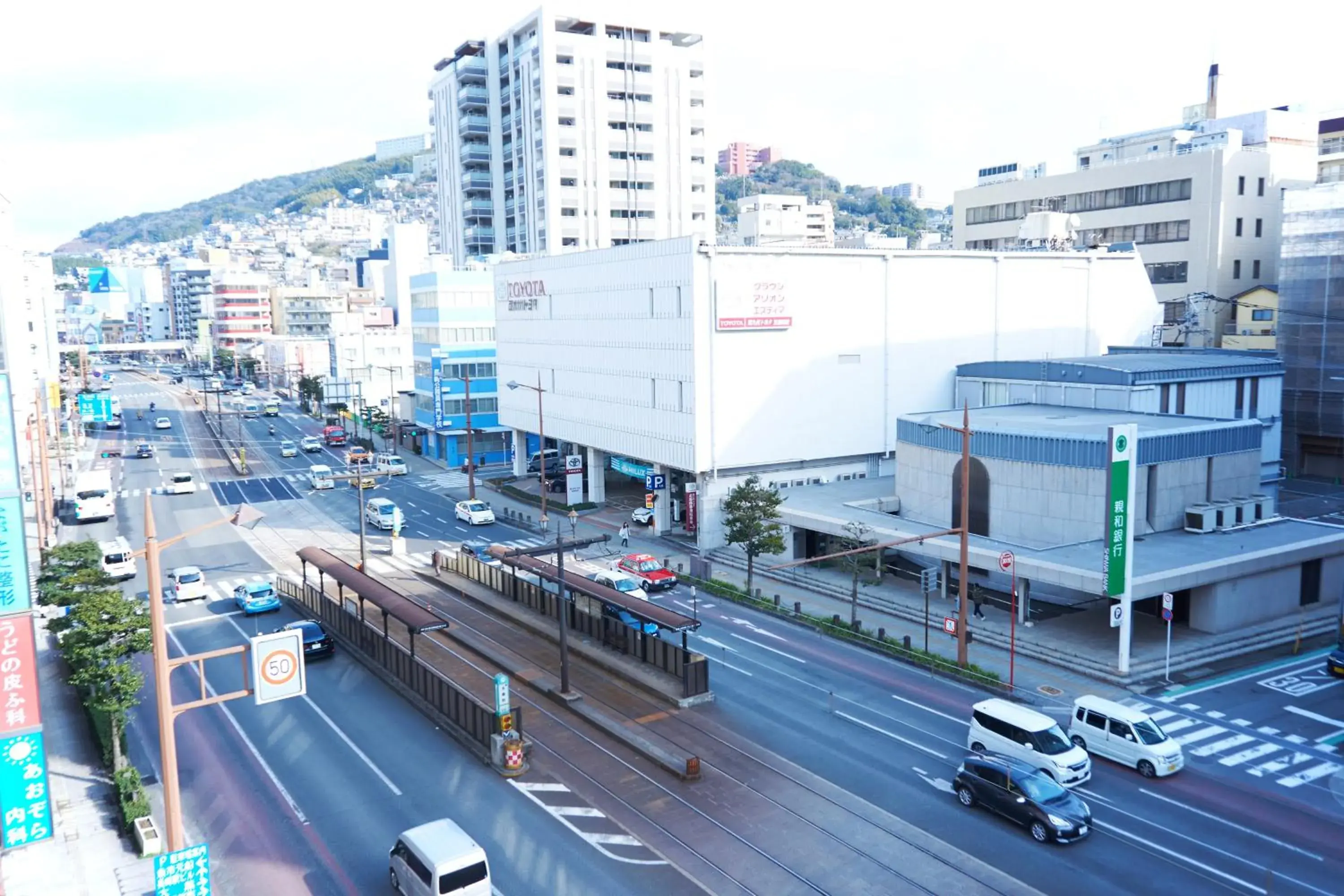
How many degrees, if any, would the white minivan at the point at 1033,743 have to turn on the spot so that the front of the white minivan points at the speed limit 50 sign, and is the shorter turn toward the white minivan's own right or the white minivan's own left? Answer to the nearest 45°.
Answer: approximately 90° to the white minivan's own right

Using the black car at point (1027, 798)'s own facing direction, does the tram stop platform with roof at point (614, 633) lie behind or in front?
behind

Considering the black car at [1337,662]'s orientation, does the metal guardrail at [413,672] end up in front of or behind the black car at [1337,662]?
behind

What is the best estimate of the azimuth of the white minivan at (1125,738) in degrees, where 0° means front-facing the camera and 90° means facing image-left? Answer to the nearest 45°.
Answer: approximately 315°

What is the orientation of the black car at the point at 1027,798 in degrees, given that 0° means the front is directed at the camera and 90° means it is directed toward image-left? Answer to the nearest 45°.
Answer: approximately 315°

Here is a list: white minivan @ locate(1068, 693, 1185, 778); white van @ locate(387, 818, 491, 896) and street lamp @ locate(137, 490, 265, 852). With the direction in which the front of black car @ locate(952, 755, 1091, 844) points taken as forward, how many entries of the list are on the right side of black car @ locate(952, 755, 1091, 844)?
2

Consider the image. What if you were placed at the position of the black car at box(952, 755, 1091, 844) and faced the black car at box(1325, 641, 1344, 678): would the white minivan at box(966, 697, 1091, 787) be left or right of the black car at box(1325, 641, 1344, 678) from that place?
left

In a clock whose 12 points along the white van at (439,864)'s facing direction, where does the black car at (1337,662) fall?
The black car is roughly at 4 o'clock from the white van.

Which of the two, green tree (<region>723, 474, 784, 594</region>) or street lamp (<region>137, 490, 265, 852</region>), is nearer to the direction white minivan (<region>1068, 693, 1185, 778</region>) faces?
the street lamp

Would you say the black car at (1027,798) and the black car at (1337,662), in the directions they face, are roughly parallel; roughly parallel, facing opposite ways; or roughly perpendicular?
roughly perpendicular

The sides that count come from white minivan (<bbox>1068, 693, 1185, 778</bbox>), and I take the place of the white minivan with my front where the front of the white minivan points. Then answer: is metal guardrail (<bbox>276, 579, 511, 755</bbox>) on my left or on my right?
on my right

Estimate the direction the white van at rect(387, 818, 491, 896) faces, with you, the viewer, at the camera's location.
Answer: facing away from the viewer and to the left of the viewer
